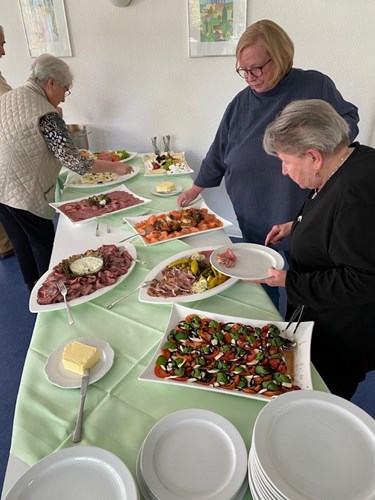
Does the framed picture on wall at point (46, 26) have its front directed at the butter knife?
yes

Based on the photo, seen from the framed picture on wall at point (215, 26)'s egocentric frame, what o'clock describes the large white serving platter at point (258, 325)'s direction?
The large white serving platter is roughly at 12 o'clock from the framed picture on wall.

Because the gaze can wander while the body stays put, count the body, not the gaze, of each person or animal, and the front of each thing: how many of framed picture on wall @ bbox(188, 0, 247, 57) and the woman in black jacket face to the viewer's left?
1

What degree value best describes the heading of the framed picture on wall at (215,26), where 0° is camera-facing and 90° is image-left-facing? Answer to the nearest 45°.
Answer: approximately 0°

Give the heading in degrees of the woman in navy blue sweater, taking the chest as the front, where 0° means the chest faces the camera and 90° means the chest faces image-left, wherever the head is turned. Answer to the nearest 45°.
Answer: approximately 45°

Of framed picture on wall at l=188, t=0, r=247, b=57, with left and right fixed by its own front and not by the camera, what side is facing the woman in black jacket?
front

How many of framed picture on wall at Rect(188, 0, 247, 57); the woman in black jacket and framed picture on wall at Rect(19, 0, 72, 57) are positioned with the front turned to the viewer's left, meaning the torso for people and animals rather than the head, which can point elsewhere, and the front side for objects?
1

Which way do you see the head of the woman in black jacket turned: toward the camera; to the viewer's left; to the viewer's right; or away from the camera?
to the viewer's left

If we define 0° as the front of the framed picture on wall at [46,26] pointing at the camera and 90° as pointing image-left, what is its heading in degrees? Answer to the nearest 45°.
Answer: approximately 0°

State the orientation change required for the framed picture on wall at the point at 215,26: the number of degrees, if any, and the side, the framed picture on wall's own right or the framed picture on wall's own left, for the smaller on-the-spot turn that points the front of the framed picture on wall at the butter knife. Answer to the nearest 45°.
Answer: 0° — it already faces it

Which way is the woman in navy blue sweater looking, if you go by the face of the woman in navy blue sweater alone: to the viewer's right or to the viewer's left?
to the viewer's left

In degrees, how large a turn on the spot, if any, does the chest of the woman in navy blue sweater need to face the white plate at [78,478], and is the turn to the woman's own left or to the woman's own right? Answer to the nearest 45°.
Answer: approximately 45° to the woman's own left

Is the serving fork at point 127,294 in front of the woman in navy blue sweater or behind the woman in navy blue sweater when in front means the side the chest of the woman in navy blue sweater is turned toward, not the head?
in front

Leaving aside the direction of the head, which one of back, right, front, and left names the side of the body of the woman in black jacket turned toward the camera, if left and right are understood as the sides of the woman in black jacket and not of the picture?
left
